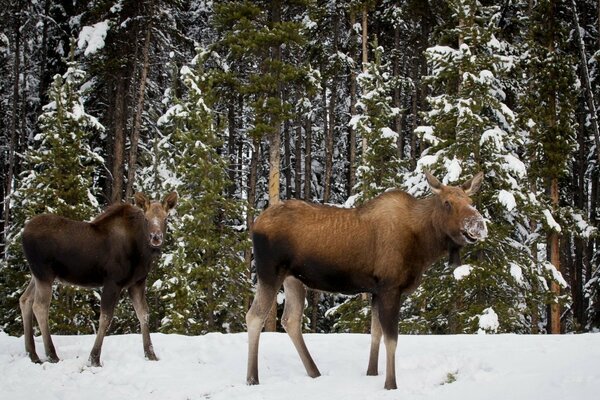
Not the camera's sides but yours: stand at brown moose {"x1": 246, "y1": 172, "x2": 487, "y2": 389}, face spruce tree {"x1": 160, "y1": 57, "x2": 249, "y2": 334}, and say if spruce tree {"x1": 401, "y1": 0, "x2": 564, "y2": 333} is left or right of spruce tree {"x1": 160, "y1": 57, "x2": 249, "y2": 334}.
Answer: right

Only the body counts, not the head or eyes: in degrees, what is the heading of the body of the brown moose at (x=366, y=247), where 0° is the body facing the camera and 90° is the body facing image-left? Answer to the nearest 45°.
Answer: approximately 270°

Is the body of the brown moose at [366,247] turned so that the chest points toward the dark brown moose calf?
no

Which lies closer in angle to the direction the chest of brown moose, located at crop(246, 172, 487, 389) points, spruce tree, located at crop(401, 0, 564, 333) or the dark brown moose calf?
the spruce tree

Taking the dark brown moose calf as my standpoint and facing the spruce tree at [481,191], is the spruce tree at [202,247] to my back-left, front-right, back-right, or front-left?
front-left

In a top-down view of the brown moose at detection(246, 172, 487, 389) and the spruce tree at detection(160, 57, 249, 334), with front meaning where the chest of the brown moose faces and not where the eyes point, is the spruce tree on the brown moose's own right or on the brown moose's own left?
on the brown moose's own left

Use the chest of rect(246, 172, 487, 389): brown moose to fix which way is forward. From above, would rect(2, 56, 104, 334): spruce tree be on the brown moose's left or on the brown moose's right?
on the brown moose's left

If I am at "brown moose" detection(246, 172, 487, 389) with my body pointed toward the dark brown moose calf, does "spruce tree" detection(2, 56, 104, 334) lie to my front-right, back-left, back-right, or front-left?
front-right

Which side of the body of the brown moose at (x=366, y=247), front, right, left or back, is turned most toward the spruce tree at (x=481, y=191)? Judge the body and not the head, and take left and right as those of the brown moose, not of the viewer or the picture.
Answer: left

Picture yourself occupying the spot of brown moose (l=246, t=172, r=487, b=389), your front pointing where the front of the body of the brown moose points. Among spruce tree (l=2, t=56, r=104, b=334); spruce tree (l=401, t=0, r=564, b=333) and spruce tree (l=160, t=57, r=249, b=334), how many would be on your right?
0

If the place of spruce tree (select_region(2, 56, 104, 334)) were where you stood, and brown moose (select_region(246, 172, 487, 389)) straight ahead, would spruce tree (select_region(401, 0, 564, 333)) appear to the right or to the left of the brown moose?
left
